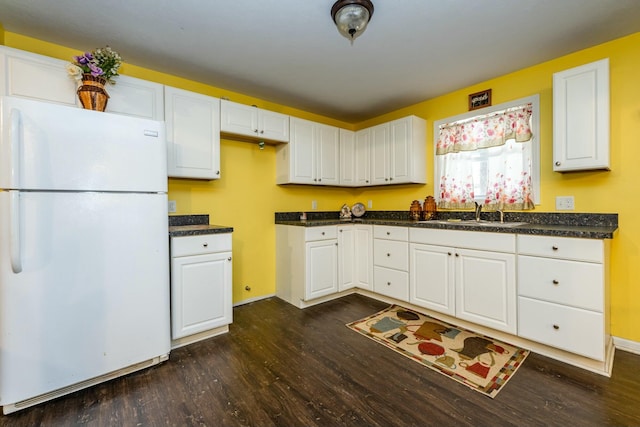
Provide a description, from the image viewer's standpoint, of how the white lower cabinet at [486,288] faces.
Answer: facing the viewer and to the left of the viewer

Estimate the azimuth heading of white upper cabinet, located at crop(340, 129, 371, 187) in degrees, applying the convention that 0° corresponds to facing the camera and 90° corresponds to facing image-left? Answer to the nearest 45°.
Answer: approximately 0°

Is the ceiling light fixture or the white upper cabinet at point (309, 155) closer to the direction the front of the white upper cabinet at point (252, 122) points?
the ceiling light fixture

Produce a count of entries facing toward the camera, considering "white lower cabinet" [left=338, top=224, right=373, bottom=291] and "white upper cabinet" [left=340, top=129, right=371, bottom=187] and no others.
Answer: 2

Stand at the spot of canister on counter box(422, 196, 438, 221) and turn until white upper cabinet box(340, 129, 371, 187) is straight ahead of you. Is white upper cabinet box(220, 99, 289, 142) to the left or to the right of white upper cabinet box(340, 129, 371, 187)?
left

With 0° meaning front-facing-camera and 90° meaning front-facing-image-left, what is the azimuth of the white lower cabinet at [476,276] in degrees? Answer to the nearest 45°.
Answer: approximately 45°

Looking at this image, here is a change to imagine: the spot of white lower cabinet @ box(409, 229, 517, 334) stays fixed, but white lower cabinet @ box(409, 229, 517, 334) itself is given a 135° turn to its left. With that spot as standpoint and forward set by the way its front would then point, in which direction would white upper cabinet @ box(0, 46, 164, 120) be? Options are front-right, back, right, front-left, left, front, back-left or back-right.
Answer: back-right

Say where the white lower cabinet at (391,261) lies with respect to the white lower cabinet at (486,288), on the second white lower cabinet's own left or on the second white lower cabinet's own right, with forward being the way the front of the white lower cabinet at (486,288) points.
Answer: on the second white lower cabinet's own right

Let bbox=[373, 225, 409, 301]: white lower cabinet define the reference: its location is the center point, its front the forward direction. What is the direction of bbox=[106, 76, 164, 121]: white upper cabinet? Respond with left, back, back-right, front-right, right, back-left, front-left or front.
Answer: front
